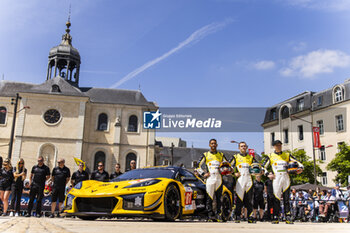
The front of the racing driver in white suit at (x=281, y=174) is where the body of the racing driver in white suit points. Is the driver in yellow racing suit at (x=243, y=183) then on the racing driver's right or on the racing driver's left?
on the racing driver's right

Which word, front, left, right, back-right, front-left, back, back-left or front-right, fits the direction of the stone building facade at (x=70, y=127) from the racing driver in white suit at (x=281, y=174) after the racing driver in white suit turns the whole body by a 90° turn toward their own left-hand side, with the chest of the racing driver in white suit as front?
back-left

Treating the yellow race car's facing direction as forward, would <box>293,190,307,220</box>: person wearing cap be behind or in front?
behind

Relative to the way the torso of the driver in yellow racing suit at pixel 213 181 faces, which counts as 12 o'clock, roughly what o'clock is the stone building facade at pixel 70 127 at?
The stone building facade is roughly at 5 o'clock from the driver in yellow racing suit.

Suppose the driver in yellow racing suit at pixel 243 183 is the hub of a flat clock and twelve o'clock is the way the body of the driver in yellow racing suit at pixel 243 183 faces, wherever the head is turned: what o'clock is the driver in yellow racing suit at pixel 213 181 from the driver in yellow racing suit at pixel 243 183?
the driver in yellow racing suit at pixel 213 181 is roughly at 2 o'clock from the driver in yellow racing suit at pixel 243 183.

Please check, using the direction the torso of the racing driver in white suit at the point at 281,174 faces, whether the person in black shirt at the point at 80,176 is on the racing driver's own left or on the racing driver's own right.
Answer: on the racing driver's own right

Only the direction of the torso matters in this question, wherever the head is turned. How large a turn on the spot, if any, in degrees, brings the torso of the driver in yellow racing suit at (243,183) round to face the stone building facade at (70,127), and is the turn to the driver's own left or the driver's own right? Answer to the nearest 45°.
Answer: approximately 135° to the driver's own right

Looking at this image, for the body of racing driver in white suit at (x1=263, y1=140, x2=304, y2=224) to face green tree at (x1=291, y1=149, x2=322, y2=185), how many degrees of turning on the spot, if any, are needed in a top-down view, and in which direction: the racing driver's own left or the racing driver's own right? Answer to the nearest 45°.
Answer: approximately 180°

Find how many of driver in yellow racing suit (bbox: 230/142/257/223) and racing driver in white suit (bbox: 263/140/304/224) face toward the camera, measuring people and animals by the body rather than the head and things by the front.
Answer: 2
